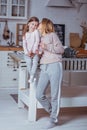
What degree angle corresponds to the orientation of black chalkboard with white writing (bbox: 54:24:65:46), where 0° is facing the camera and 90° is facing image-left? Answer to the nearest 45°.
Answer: approximately 0°

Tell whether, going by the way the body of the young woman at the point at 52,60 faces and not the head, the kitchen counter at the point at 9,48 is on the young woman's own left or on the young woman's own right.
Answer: on the young woman's own right

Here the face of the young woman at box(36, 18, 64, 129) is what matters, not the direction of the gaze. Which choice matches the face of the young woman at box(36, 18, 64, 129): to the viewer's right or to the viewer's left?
to the viewer's left

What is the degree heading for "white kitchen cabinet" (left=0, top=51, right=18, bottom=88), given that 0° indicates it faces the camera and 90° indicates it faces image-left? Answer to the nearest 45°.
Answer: approximately 0°

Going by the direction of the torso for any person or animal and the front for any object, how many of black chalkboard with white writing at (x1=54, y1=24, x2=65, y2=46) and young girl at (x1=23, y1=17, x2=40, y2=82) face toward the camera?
2
